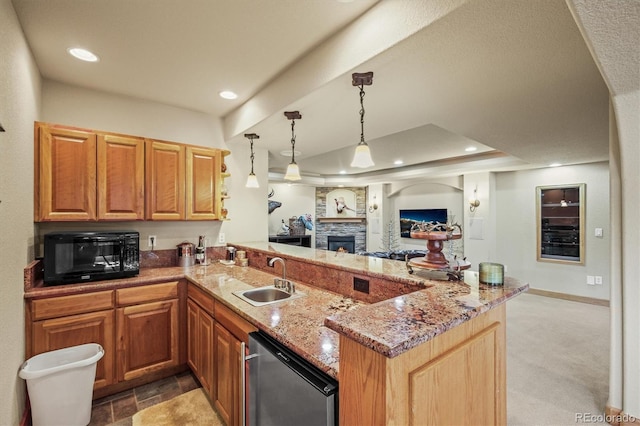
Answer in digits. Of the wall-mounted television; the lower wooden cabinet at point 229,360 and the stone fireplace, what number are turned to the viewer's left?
1

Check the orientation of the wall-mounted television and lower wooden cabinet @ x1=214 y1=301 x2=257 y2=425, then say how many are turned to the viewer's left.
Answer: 1

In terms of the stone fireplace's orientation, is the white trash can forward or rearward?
forward

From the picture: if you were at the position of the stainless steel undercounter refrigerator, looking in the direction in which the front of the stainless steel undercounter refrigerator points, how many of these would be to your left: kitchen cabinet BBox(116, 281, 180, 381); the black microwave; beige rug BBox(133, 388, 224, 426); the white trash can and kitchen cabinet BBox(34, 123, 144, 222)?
0

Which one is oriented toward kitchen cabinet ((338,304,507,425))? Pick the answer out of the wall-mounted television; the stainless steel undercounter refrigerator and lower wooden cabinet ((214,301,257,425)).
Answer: the wall-mounted television

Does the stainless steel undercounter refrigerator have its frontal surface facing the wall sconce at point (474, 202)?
no

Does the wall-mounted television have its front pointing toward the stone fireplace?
no

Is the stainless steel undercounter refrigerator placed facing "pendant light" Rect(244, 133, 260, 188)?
no

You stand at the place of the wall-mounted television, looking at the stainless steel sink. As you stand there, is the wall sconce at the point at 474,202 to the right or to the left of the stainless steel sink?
left

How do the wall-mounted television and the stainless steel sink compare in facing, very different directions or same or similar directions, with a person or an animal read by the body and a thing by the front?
same or similar directions

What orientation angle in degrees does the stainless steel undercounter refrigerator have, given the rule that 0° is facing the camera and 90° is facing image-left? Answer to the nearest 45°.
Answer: approximately 45°

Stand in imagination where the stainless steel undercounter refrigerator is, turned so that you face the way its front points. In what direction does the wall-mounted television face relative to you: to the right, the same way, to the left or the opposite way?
the same way

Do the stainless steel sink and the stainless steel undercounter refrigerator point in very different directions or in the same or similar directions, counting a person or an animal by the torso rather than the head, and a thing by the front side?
same or similar directions

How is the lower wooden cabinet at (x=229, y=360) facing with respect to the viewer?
to the viewer's left

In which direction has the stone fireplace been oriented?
toward the camera

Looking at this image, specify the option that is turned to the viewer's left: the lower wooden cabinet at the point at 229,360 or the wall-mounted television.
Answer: the lower wooden cabinet

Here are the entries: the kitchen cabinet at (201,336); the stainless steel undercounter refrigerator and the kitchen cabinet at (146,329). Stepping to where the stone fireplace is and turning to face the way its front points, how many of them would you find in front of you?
3
